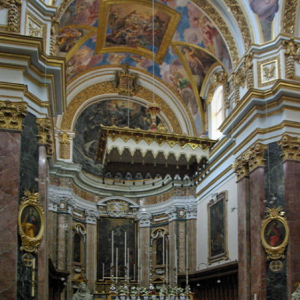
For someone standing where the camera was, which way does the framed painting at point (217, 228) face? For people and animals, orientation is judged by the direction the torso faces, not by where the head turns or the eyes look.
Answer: facing the viewer and to the left of the viewer

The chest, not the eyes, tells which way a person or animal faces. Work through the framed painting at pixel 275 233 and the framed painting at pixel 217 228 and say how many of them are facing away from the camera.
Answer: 0

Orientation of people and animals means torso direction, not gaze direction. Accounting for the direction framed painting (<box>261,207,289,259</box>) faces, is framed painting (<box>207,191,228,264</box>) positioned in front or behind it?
behind

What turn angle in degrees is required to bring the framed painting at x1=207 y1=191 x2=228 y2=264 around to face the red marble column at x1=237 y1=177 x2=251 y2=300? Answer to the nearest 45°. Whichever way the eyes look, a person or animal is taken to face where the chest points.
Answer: approximately 45° to its left

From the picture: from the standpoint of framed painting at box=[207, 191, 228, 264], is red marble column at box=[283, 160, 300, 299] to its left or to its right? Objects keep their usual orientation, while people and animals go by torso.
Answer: on its left

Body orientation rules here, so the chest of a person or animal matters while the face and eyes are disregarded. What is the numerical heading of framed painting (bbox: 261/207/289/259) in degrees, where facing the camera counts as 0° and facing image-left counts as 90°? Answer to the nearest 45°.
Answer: approximately 0°
